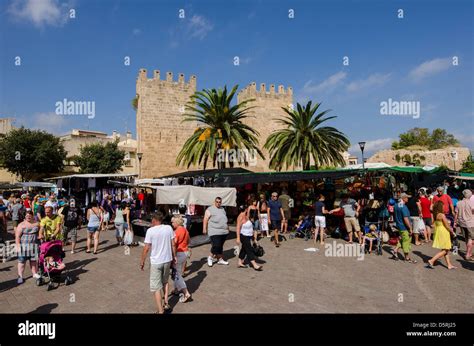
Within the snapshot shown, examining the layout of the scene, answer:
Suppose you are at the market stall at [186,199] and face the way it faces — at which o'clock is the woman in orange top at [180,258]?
The woman in orange top is roughly at 12 o'clock from the market stall.

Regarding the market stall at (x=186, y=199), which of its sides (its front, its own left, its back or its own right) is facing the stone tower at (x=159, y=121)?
back

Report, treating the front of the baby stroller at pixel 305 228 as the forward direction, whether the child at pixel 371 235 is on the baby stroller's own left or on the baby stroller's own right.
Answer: on the baby stroller's own left

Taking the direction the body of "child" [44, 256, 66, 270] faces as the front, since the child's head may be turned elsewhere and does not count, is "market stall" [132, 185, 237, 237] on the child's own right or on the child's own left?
on the child's own left

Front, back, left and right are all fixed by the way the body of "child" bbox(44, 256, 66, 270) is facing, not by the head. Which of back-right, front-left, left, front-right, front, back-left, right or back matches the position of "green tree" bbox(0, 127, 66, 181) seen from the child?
back-left

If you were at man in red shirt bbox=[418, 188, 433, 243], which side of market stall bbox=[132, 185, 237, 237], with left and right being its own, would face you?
left
